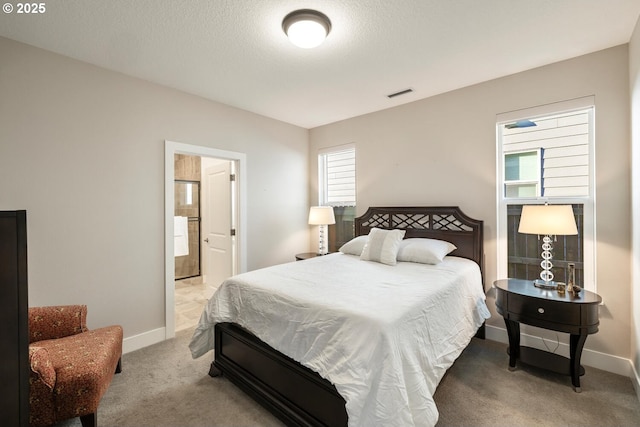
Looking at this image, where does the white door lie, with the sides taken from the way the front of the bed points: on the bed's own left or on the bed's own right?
on the bed's own right

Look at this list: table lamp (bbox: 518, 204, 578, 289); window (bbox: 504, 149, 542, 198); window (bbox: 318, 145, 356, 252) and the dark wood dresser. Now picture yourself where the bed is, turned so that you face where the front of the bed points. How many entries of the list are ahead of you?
1

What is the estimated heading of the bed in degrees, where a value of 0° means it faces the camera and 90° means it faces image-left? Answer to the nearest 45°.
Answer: approximately 45°

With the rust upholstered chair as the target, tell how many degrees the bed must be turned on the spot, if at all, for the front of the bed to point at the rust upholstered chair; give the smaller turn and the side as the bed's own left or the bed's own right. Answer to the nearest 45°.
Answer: approximately 45° to the bed's own right

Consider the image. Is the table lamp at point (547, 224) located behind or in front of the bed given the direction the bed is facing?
behind

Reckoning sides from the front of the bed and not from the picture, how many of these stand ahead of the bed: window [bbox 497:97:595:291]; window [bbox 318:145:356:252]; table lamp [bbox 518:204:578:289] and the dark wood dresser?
1

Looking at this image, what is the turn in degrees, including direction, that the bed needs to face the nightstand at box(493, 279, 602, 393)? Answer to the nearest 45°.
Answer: approximately 135° to its left

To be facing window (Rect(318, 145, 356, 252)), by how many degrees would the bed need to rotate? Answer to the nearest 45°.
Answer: approximately 135° to its right
